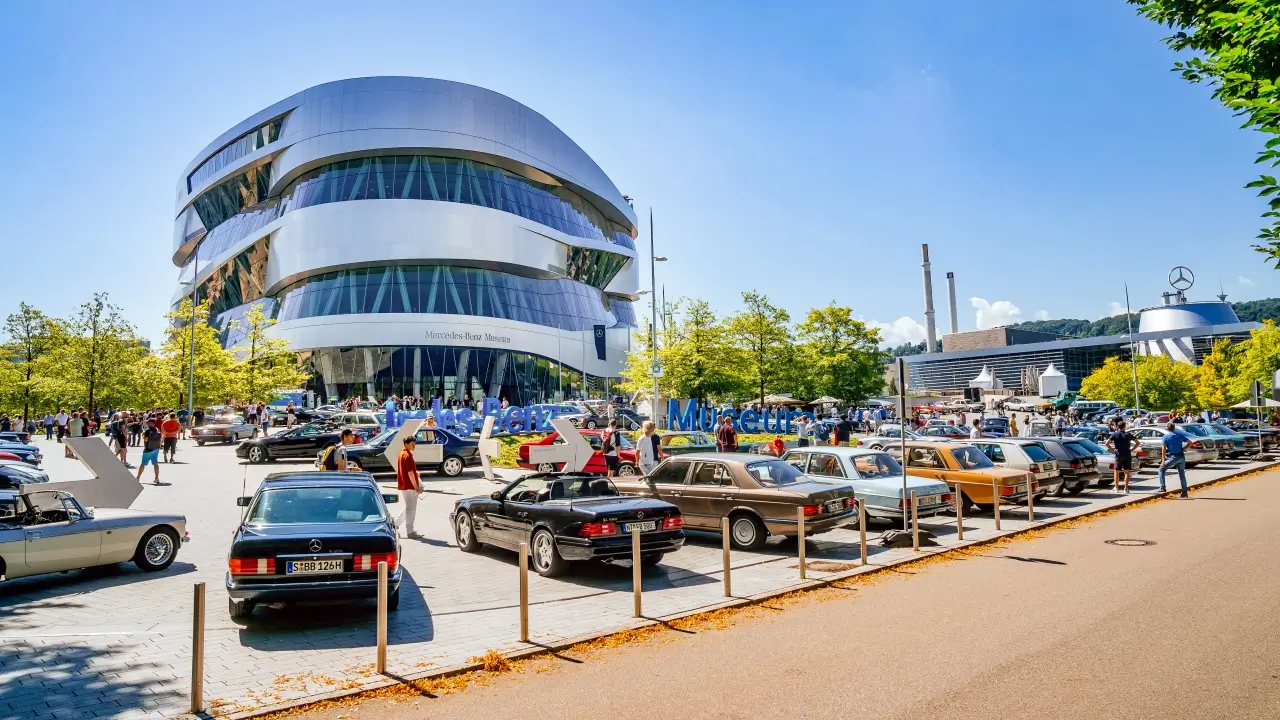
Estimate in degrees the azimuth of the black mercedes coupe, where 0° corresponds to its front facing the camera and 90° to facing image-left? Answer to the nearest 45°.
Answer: approximately 180°

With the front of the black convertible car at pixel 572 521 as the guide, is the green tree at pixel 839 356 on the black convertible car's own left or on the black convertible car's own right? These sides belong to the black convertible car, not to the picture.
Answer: on the black convertible car's own right

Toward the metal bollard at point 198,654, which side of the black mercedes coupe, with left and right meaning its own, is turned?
back

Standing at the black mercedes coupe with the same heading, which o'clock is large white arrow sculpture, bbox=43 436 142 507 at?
The large white arrow sculpture is roughly at 11 o'clock from the black mercedes coupe.

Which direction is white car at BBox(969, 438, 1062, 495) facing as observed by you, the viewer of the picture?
facing away from the viewer and to the left of the viewer

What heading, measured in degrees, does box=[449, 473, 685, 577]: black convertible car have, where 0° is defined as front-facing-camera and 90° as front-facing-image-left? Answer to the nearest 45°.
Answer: approximately 135°

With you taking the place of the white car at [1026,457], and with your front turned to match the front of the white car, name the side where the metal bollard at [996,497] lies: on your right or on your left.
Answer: on your left

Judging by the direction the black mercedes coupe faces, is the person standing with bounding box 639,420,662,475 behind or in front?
in front

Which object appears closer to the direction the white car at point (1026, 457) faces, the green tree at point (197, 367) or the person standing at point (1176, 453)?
the green tree

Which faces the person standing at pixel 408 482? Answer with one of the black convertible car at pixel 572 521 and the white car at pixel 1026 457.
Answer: the black convertible car

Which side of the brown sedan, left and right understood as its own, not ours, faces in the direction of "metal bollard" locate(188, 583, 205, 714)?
left

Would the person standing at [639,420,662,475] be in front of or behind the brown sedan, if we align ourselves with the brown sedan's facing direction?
in front

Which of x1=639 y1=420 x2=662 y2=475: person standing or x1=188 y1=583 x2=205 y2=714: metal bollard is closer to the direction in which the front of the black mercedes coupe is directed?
the person standing
